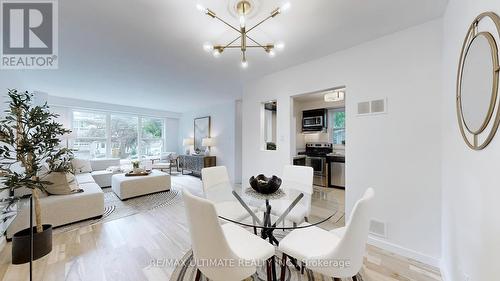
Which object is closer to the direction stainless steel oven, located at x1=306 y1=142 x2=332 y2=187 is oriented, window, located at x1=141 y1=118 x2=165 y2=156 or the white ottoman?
the white ottoman

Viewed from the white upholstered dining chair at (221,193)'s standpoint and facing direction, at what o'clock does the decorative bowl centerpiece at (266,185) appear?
The decorative bowl centerpiece is roughly at 12 o'clock from the white upholstered dining chair.

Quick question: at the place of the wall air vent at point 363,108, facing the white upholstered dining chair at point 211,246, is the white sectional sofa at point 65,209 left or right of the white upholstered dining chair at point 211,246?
right

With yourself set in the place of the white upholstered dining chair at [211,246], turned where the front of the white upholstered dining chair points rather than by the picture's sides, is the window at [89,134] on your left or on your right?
on your left

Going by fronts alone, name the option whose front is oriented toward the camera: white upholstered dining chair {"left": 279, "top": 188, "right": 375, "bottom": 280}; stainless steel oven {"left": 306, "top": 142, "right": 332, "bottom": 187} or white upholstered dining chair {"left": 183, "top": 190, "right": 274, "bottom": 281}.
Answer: the stainless steel oven

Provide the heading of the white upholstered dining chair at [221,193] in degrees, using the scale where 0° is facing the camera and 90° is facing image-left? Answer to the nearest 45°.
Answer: approximately 315°

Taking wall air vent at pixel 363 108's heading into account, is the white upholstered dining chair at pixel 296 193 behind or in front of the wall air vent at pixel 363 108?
in front

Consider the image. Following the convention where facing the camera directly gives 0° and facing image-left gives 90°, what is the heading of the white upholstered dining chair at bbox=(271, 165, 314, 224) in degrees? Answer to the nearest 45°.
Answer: approximately 45°

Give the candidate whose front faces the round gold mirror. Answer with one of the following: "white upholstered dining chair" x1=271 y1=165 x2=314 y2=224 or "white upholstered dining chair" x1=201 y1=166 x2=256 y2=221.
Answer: "white upholstered dining chair" x1=201 y1=166 x2=256 y2=221

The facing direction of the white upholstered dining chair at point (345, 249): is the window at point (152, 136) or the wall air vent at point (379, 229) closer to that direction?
the window

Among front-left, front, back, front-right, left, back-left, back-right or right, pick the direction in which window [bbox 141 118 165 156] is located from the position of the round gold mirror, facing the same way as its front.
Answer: front-right

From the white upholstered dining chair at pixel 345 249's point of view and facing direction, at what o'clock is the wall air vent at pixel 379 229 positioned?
The wall air vent is roughly at 2 o'clock from the white upholstered dining chair.

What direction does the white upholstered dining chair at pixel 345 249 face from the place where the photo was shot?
facing away from the viewer and to the left of the viewer
